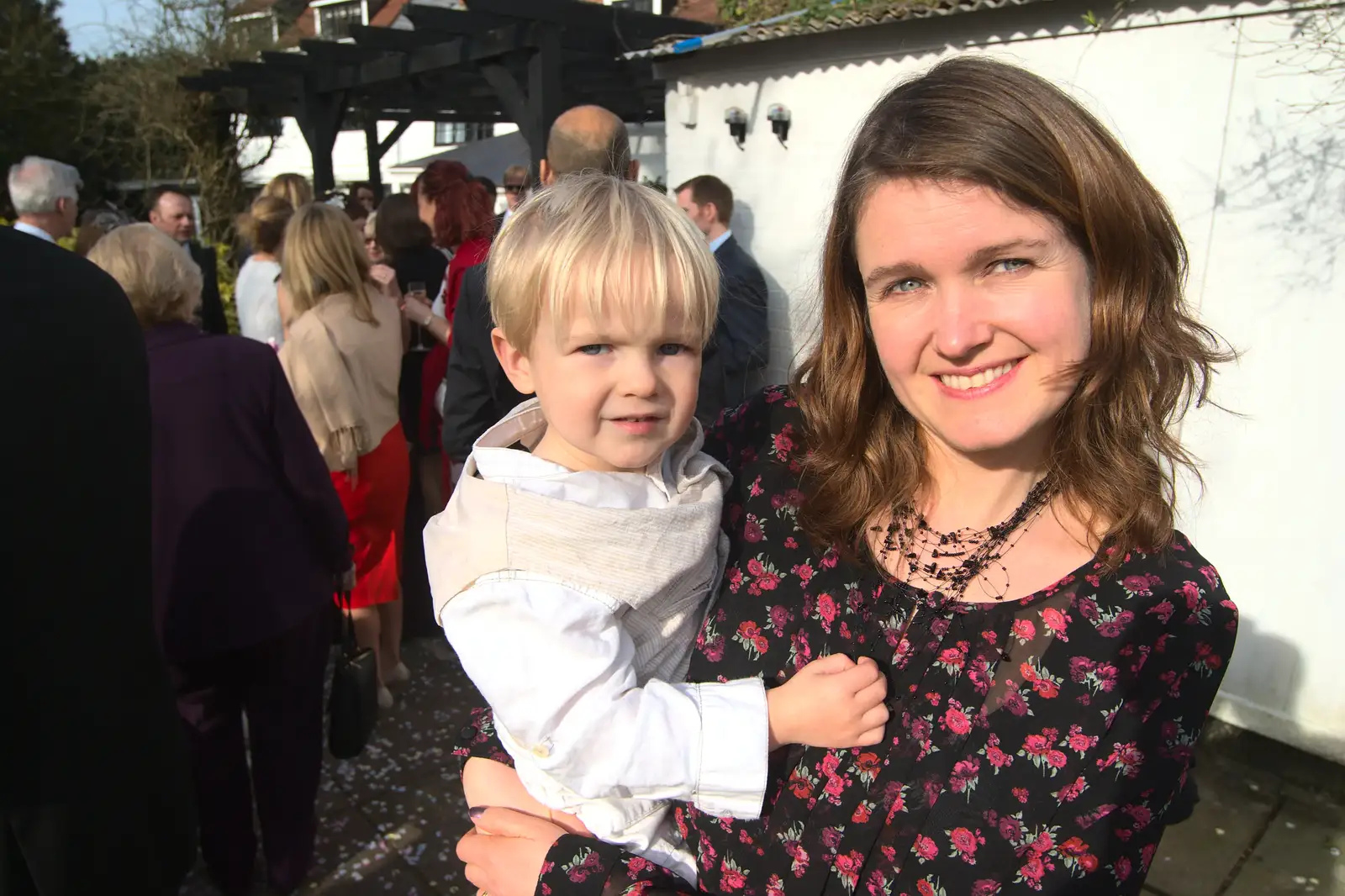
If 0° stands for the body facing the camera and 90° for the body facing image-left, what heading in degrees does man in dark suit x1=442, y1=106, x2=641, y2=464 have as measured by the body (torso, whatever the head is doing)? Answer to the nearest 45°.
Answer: approximately 180°

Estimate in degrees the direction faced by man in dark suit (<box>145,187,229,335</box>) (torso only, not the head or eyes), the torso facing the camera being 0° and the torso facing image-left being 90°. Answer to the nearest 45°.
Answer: approximately 315°

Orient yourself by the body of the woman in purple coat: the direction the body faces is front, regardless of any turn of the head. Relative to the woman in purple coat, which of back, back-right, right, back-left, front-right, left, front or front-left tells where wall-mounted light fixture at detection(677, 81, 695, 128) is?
front-right

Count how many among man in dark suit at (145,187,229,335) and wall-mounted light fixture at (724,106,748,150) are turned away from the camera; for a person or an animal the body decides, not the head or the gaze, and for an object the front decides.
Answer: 0

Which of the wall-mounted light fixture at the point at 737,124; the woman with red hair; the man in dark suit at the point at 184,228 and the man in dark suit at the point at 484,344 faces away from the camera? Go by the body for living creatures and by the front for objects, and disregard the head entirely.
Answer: the man in dark suit at the point at 484,344

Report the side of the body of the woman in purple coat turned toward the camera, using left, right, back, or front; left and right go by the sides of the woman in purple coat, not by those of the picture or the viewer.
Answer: back

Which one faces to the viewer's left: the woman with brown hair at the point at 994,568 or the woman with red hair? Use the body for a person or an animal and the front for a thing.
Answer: the woman with red hair

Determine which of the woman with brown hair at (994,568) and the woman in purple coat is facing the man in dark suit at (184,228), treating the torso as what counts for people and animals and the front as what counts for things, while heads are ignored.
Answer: the woman in purple coat

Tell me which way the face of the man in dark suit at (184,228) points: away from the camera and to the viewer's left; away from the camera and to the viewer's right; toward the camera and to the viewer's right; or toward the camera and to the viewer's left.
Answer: toward the camera and to the viewer's right

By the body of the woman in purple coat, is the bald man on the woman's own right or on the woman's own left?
on the woman's own right

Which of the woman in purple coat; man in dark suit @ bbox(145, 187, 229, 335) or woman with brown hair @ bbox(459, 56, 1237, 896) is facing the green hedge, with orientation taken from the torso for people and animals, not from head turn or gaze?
the woman in purple coat

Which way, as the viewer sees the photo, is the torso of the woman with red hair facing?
to the viewer's left

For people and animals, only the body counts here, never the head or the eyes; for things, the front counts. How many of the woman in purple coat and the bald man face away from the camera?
2
